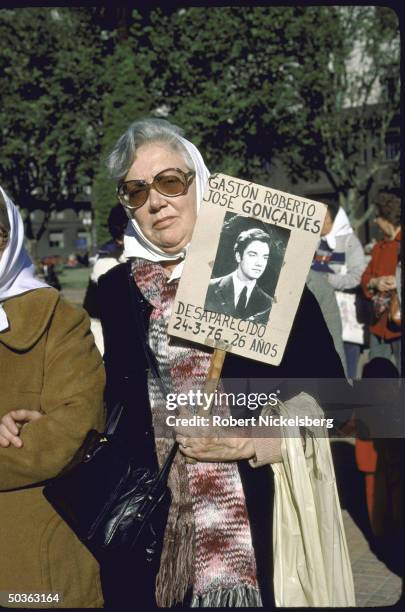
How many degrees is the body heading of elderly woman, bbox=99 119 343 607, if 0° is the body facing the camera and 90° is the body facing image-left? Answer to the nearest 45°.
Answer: approximately 0°

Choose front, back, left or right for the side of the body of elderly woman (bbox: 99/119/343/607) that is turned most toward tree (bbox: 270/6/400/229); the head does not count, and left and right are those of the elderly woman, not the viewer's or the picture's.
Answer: back

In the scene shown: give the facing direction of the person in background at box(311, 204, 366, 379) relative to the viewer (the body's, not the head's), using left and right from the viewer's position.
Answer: facing to the left of the viewer

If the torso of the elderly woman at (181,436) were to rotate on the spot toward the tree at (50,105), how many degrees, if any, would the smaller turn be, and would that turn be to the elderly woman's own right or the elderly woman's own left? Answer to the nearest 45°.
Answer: approximately 180°

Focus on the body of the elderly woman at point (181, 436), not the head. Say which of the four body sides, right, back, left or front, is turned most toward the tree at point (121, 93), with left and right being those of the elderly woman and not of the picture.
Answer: back

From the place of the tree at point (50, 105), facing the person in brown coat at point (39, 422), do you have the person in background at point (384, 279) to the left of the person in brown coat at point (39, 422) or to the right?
left
